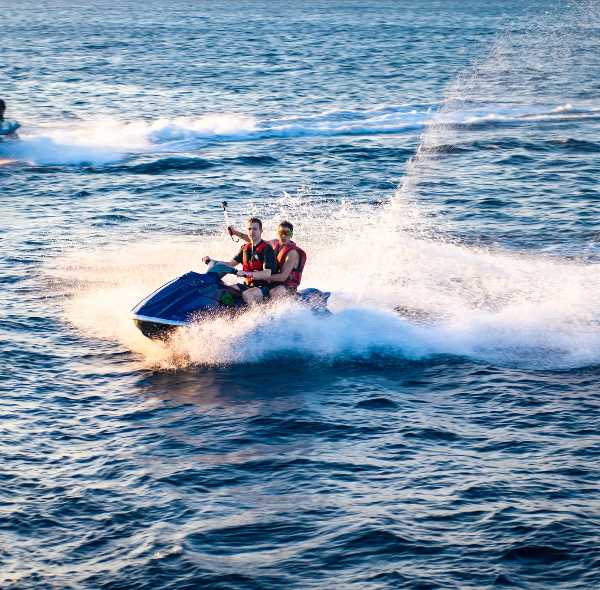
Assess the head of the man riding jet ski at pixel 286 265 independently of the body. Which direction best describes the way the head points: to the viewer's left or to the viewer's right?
to the viewer's left

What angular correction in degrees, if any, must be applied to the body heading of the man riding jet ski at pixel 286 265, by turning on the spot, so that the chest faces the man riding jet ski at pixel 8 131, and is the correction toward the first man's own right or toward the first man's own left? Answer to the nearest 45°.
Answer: approximately 90° to the first man's own right

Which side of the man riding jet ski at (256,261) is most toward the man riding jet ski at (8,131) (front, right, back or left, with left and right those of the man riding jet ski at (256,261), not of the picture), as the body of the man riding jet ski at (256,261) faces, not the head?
right

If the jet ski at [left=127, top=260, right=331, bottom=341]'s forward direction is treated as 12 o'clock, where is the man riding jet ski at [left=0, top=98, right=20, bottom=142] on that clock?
The man riding jet ski is roughly at 4 o'clock from the jet ski.

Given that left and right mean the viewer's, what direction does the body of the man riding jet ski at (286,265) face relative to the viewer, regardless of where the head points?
facing the viewer and to the left of the viewer

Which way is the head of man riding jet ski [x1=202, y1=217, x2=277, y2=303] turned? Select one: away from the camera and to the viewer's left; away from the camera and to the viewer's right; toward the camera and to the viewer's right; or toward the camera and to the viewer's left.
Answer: toward the camera and to the viewer's left
